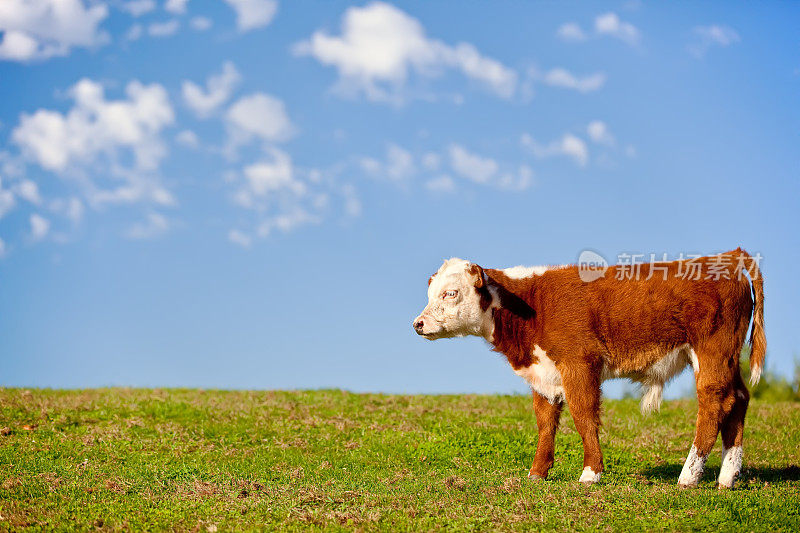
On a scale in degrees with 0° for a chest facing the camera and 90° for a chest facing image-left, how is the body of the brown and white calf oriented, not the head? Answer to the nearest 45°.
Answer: approximately 90°
